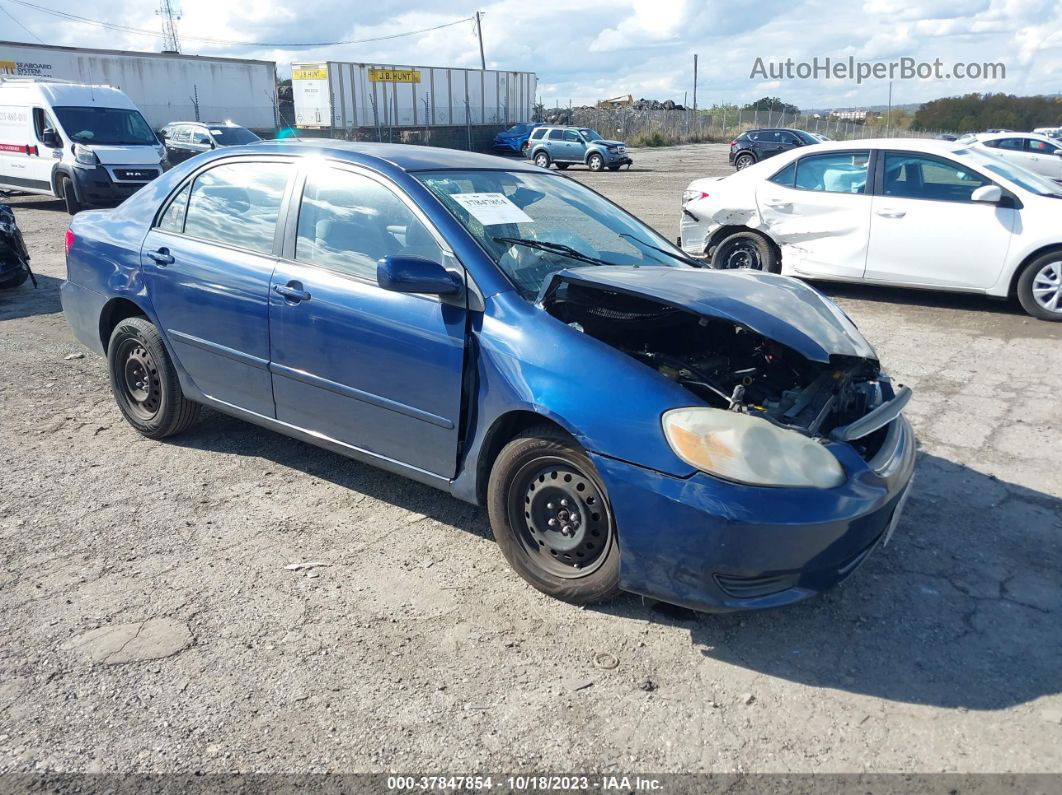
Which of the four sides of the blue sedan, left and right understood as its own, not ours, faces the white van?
back

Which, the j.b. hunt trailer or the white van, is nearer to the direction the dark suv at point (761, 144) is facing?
the white van

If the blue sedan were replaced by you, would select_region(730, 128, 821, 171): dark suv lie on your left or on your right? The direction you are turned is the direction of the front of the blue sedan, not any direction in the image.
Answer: on your left

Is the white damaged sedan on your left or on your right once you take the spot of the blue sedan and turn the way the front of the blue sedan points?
on your left

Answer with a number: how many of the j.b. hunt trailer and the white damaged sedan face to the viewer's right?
1

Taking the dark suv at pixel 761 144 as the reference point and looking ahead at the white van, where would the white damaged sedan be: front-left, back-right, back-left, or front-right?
front-left

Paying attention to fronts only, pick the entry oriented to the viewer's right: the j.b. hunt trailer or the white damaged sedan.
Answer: the white damaged sedan

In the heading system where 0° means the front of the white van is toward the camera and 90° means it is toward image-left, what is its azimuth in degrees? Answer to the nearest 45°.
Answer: approximately 315°

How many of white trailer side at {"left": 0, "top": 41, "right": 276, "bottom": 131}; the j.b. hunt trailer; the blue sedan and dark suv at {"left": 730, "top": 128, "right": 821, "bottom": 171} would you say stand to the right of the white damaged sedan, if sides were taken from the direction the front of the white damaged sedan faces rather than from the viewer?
1

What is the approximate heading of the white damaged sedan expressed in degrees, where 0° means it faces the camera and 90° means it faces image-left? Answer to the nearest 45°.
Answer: approximately 270°
